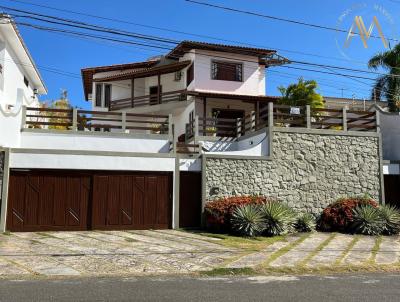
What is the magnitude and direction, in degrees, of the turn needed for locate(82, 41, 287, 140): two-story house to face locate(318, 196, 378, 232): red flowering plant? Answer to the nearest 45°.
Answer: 0° — it already faces it

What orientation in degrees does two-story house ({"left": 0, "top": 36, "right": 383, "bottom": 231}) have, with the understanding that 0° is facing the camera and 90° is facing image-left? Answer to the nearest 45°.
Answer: approximately 0°

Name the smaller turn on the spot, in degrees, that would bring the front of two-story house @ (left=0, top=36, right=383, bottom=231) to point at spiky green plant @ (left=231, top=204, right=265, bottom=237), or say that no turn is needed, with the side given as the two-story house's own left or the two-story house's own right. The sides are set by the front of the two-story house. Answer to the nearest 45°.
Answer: approximately 45° to the two-story house's own left

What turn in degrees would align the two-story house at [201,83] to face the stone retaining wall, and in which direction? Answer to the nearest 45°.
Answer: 0° — it already faces it

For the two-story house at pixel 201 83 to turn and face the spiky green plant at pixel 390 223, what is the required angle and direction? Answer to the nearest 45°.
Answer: approximately 45° to its left

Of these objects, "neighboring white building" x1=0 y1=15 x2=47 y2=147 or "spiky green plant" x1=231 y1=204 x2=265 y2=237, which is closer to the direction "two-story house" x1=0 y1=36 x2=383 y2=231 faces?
the spiky green plant
